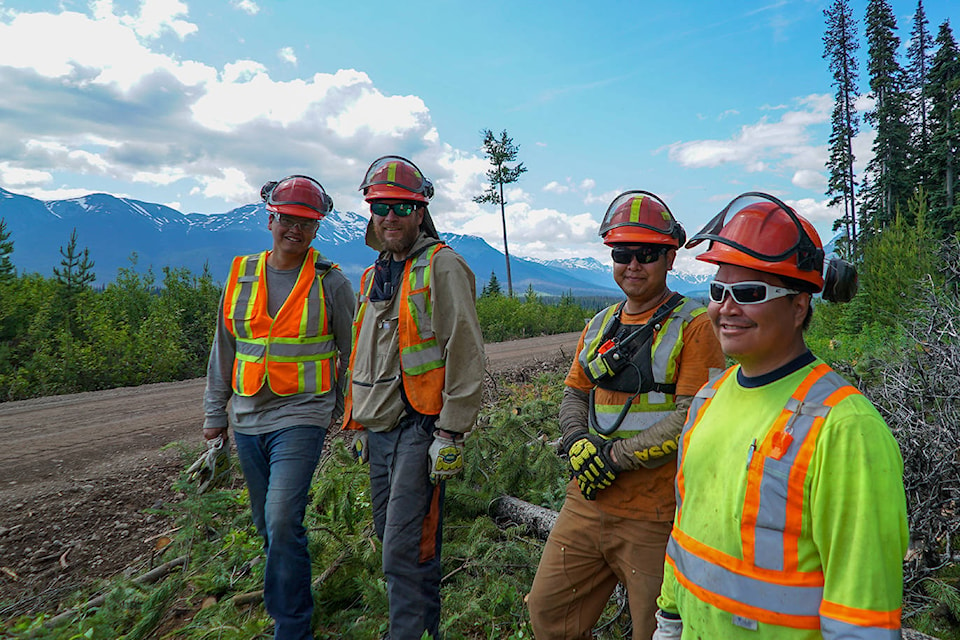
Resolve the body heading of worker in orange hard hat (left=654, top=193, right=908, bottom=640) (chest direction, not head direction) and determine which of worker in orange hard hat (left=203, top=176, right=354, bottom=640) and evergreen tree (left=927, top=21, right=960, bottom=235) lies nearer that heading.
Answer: the worker in orange hard hat

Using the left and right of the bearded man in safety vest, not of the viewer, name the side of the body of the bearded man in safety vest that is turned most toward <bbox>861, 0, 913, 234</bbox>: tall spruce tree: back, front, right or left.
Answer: back

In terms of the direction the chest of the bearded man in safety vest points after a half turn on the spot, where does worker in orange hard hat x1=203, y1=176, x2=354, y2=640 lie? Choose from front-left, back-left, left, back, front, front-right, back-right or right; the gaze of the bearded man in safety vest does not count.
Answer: left

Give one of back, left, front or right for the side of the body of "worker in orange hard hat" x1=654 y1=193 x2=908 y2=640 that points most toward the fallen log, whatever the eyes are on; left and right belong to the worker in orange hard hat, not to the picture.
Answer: right

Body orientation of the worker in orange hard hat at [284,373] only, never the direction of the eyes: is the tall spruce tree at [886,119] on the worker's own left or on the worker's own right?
on the worker's own left

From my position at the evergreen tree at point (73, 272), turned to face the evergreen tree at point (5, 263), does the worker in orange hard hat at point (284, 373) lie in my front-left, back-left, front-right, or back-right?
back-left

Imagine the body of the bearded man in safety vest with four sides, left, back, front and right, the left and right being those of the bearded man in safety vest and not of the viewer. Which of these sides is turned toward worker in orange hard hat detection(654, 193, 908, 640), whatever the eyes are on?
left

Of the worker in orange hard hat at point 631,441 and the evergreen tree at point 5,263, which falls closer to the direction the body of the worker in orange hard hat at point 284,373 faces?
the worker in orange hard hat

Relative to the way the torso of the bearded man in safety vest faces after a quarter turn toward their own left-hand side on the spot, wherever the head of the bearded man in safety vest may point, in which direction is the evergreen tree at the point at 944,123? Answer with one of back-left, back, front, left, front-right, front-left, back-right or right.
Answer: left
